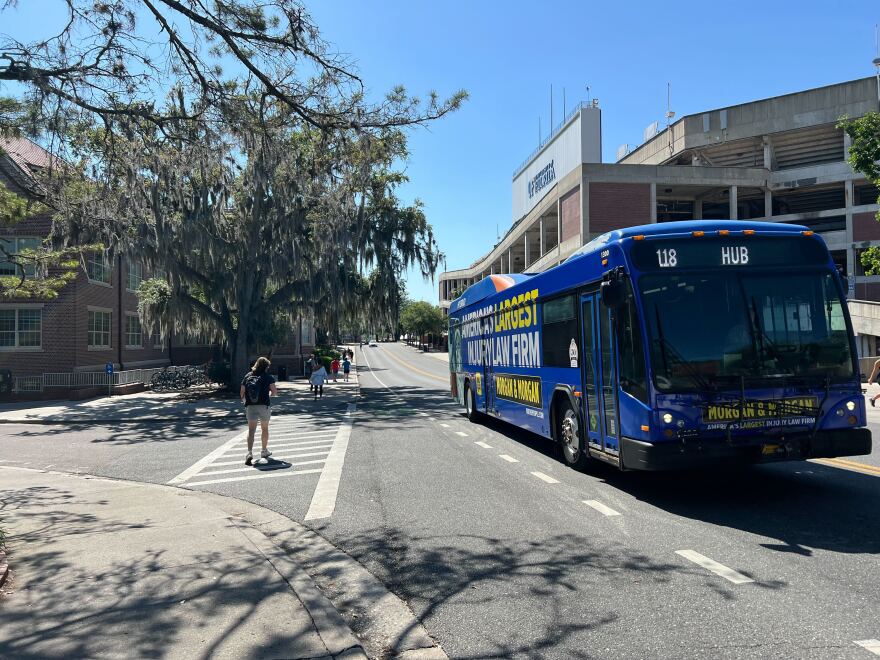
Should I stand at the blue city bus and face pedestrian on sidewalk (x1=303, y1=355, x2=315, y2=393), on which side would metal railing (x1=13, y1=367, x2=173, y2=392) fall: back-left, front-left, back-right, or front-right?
front-left

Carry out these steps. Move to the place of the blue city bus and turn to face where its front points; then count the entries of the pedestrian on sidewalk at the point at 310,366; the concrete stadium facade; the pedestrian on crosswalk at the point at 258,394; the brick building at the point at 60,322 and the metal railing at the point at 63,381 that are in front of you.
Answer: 0

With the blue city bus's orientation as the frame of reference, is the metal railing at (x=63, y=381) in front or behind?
behind

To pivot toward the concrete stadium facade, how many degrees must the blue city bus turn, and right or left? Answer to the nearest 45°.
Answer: approximately 135° to its left

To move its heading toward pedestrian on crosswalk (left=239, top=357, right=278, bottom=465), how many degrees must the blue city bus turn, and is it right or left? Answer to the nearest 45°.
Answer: approximately 135° to its right

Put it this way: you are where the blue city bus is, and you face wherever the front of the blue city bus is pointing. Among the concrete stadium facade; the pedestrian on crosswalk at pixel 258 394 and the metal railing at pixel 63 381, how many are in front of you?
0

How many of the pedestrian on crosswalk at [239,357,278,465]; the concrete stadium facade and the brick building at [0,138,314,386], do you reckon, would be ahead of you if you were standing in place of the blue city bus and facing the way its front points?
0

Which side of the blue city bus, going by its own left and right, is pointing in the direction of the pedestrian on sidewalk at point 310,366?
back

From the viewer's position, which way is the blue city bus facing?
facing the viewer and to the right of the viewer

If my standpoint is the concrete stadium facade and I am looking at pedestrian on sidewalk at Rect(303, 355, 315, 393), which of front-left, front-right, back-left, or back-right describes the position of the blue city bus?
front-left
